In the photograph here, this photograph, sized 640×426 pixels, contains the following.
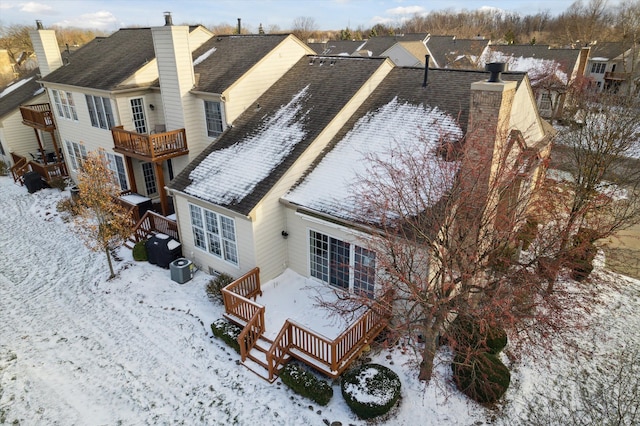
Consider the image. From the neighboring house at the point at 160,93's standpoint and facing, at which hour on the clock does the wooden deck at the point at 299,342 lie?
The wooden deck is roughly at 4 o'clock from the neighboring house.

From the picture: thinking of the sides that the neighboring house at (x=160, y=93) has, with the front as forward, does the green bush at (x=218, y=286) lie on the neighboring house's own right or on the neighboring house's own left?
on the neighboring house's own right

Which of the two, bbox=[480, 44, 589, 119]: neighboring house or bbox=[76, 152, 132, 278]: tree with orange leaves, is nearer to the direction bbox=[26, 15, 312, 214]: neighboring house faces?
the neighboring house

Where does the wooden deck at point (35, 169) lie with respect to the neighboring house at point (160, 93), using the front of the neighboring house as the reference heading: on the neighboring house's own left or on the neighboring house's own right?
on the neighboring house's own left

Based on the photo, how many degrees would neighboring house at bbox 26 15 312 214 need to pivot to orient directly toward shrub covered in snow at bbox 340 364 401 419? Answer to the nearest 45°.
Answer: approximately 135° to its right

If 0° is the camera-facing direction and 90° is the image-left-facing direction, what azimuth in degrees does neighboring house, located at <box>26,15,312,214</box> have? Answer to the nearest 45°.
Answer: approximately 225°
